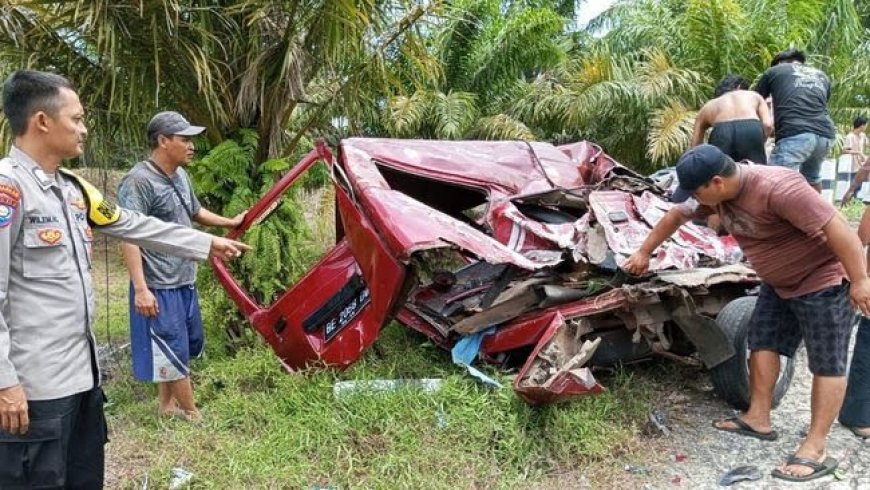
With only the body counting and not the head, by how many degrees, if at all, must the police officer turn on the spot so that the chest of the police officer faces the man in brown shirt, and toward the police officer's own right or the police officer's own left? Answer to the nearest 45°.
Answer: approximately 45° to the police officer's own left

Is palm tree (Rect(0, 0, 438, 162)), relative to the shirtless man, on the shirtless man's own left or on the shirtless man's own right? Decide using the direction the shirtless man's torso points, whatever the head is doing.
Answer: on the shirtless man's own left

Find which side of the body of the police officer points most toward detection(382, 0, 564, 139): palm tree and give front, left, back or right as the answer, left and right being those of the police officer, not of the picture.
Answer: left

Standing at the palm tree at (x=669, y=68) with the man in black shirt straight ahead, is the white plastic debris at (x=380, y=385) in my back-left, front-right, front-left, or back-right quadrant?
front-right

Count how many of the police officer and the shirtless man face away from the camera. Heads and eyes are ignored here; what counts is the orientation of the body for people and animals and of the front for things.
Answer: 1

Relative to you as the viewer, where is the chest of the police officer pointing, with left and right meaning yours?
facing the viewer and to the right of the viewer

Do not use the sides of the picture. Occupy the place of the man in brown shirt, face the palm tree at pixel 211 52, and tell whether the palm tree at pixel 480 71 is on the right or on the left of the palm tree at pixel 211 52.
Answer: right

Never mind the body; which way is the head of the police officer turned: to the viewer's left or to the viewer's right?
to the viewer's right

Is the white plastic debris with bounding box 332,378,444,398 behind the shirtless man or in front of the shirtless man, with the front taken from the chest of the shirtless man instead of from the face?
behind

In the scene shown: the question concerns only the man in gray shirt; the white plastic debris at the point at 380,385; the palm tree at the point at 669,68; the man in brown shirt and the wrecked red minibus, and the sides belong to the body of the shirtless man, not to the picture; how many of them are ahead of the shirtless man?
1

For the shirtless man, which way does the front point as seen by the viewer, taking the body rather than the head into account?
away from the camera

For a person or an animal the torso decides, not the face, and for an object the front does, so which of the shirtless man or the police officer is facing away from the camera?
the shirtless man
